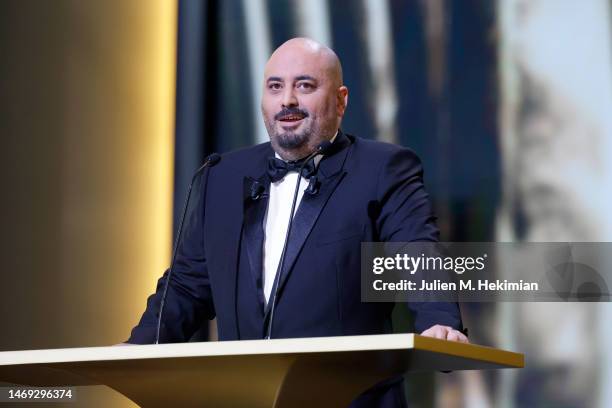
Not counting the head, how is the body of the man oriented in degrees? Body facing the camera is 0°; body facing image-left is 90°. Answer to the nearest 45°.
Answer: approximately 45°

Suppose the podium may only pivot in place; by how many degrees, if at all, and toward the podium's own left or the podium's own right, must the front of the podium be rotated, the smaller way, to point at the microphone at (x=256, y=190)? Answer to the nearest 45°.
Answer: approximately 135° to the podium's own right

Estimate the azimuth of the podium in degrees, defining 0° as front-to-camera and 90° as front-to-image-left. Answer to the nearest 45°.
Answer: approximately 45°
